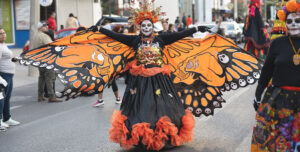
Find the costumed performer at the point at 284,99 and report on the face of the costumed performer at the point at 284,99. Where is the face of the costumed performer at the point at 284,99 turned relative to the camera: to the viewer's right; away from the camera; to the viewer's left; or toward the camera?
toward the camera

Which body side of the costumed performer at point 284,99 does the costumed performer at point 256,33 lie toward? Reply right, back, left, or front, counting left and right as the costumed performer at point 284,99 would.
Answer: back

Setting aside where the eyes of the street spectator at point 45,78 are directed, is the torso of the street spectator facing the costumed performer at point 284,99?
no

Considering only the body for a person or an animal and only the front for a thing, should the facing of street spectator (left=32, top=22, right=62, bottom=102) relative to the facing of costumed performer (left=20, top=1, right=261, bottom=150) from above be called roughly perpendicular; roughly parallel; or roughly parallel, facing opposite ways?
roughly perpendicular

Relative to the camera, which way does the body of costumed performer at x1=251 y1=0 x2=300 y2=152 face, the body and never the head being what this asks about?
toward the camera

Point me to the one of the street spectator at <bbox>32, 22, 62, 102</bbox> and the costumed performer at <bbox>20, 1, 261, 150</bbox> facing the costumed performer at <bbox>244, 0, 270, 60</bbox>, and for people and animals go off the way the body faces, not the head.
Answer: the street spectator

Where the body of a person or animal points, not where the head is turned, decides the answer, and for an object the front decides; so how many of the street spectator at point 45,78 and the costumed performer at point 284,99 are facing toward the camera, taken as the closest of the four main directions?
1

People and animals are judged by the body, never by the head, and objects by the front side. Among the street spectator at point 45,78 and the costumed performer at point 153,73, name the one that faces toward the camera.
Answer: the costumed performer

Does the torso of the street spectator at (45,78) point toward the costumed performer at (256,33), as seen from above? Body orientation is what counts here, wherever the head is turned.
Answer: yes

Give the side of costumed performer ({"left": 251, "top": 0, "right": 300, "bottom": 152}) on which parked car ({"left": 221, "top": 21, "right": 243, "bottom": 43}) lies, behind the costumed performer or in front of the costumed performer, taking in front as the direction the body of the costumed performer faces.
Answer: behind

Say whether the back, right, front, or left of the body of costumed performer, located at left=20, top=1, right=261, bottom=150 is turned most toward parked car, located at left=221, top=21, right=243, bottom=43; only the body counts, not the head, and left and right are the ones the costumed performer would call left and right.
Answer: back

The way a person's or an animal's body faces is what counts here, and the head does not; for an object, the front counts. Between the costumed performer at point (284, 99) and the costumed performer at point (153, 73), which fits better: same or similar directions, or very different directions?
same or similar directions

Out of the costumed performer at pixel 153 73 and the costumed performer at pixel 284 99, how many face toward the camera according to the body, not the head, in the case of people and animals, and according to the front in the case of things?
2

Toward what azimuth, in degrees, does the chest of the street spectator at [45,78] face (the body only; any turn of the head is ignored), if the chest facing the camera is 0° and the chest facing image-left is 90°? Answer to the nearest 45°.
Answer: approximately 270°
